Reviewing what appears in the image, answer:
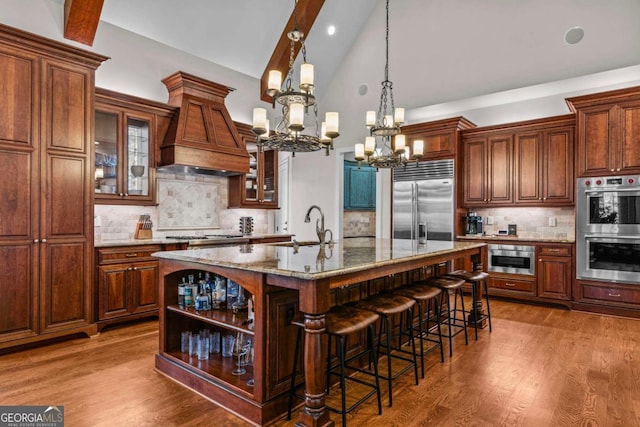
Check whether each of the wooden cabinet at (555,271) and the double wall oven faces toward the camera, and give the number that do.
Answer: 2

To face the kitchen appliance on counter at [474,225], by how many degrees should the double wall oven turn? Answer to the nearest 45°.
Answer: approximately 90° to its right

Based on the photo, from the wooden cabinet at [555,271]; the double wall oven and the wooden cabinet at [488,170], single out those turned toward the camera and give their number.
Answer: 3

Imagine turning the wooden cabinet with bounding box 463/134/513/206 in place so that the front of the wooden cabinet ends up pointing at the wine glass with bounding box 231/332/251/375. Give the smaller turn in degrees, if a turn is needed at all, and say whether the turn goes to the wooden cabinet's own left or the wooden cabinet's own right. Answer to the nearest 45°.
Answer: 0° — it already faces it

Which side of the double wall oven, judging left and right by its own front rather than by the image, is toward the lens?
front

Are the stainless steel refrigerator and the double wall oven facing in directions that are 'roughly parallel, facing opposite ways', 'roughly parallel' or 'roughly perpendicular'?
roughly parallel

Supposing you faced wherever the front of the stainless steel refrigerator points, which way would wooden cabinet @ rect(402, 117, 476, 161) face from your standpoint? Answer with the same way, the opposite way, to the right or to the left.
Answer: the same way

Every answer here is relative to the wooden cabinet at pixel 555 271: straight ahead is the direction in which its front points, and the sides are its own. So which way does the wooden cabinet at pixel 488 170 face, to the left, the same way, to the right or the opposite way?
the same way

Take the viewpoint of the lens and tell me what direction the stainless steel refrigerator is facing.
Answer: facing the viewer and to the left of the viewer

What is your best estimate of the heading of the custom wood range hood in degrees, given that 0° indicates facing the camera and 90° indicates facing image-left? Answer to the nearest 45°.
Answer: approximately 315°

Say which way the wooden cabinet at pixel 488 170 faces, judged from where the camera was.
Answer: facing the viewer

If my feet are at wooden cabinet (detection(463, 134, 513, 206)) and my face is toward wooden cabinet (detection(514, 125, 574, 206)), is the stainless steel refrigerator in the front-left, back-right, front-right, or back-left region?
back-right
